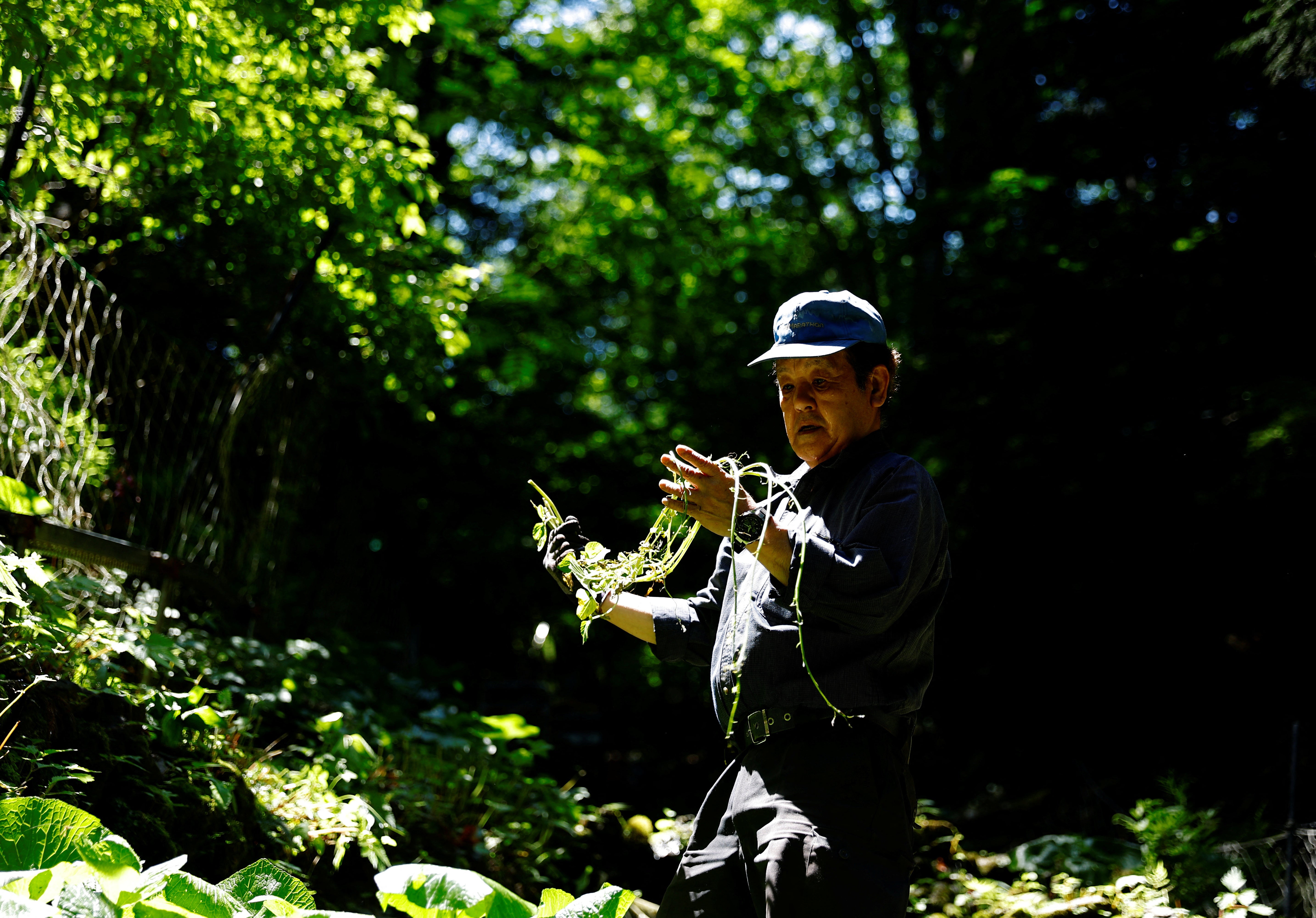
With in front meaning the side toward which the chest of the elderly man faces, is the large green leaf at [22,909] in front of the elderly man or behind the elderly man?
in front

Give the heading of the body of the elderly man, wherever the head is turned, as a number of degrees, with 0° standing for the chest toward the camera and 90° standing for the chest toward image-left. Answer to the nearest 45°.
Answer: approximately 45°

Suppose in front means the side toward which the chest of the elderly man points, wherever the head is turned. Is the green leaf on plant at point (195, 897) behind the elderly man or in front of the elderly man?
in front

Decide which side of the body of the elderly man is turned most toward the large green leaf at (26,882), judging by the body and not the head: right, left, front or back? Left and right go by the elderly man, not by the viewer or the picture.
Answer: front

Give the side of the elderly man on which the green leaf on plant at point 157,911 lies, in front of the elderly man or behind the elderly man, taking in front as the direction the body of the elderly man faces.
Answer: in front

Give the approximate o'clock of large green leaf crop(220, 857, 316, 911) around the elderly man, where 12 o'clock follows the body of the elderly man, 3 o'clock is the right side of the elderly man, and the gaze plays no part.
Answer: The large green leaf is roughly at 1 o'clock from the elderly man.
